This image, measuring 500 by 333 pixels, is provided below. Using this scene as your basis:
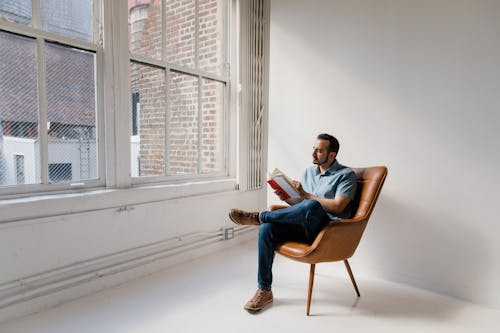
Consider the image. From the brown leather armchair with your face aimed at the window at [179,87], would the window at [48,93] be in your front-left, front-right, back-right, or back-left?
front-left

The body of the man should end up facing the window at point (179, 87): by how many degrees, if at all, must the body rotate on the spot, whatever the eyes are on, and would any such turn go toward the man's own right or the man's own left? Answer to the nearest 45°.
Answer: approximately 90° to the man's own right

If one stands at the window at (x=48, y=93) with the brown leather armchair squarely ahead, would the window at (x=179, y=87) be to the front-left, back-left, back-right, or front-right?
front-left

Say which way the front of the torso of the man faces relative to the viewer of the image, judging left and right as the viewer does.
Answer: facing the viewer and to the left of the viewer

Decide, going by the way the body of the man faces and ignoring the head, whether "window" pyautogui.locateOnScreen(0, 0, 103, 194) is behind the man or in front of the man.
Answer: in front

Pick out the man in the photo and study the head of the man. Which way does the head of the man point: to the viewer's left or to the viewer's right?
to the viewer's left
